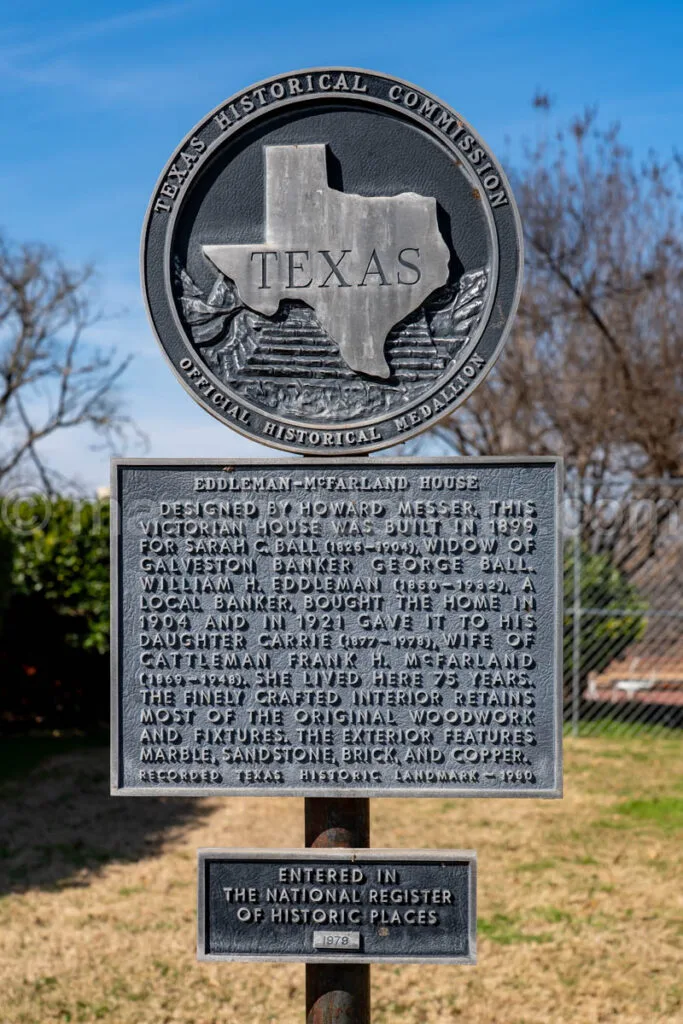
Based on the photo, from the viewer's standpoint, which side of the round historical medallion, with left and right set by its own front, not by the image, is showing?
front

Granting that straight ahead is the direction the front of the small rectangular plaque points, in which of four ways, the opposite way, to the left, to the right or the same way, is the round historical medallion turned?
the same way

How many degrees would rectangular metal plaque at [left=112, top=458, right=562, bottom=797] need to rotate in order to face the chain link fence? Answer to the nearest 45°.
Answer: approximately 180°

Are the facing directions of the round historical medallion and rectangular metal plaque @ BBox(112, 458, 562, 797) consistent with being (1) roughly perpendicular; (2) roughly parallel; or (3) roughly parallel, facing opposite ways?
roughly parallel

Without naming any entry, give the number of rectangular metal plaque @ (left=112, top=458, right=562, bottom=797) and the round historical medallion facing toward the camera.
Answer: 2

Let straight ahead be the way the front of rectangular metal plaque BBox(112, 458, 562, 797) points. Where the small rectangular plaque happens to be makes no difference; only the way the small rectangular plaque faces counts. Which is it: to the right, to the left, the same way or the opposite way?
the same way

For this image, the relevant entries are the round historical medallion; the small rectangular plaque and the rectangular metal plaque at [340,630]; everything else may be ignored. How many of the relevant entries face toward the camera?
3

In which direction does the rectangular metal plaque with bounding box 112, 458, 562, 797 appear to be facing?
toward the camera

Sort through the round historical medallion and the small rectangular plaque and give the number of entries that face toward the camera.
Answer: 2
